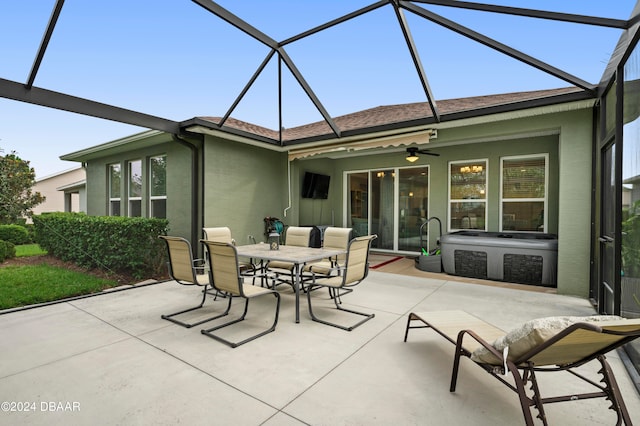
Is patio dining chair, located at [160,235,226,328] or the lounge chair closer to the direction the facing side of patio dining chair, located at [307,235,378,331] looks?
the patio dining chair

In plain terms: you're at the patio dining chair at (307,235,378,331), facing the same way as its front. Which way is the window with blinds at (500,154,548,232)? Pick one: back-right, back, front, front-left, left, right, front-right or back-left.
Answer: right

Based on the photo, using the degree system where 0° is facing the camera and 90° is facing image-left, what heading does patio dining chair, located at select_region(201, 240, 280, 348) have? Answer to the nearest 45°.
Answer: approximately 225°

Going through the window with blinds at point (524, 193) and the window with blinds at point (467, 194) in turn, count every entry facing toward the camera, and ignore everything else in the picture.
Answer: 2

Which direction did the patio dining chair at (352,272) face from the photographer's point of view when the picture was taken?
facing away from the viewer and to the left of the viewer

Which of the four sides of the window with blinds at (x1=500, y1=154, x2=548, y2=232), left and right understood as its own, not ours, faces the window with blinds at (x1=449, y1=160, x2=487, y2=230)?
right

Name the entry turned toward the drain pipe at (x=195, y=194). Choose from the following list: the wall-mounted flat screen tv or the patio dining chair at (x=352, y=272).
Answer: the patio dining chair

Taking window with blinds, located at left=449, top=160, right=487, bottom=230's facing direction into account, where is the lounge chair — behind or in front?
in front

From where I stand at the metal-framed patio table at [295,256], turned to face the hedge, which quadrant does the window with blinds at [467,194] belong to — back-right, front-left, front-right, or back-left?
back-right

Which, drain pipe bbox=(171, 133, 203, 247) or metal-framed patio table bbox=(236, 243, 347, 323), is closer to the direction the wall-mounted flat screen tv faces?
the metal-framed patio table

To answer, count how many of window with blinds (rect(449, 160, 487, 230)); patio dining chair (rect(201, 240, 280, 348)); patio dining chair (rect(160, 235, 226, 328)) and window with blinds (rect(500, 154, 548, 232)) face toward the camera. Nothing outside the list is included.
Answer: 2

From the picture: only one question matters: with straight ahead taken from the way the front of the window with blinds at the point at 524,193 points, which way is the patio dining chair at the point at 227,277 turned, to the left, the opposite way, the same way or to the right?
the opposite way
